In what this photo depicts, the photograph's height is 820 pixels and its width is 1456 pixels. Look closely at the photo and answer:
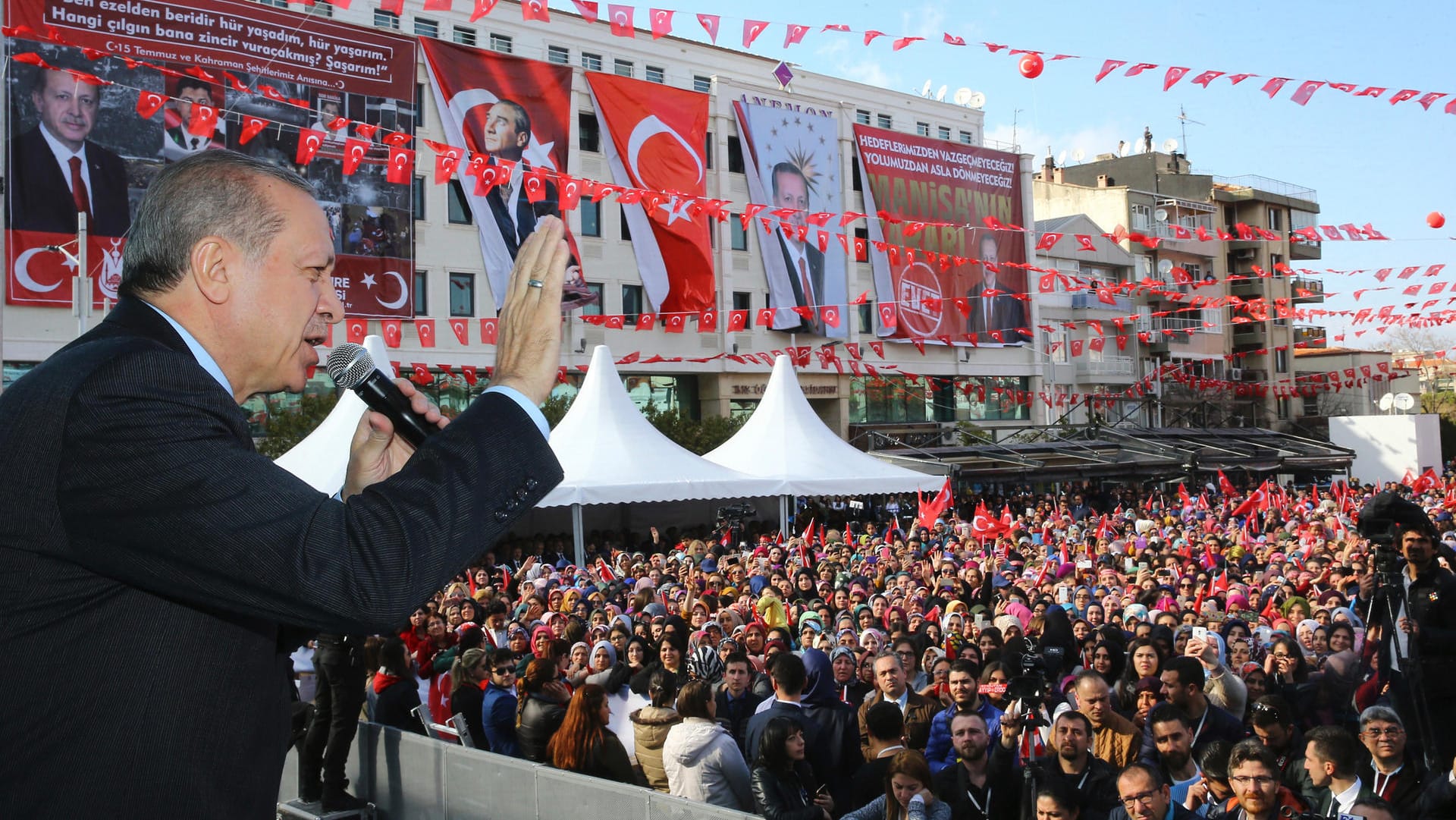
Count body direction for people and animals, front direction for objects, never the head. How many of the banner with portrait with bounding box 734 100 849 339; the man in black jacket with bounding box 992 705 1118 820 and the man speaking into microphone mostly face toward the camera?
2

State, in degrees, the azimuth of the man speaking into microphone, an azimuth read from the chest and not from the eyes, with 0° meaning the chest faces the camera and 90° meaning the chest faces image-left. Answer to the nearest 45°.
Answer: approximately 270°

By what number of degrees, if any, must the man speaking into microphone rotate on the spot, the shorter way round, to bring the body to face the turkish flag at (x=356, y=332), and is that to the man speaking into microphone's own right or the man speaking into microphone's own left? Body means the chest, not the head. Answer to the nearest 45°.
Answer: approximately 90° to the man speaking into microphone's own left

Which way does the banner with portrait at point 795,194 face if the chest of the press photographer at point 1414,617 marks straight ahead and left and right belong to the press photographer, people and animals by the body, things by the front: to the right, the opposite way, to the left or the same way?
to the left

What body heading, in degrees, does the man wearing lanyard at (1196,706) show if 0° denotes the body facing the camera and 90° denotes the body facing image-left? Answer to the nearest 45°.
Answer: approximately 45°

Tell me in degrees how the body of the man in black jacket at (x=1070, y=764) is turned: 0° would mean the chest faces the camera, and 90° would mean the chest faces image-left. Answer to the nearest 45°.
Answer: approximately 0°

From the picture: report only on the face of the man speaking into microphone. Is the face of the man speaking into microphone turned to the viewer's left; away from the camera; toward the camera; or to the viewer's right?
to the viewer's right
